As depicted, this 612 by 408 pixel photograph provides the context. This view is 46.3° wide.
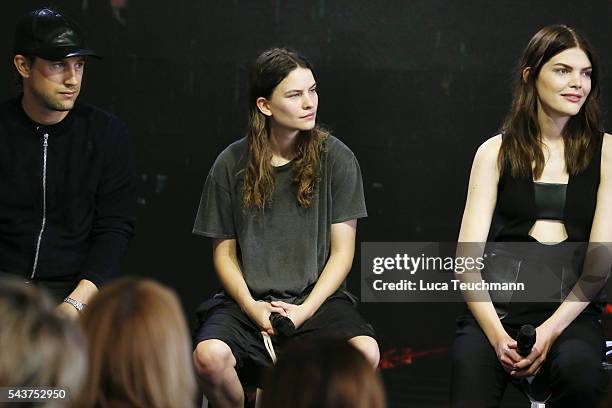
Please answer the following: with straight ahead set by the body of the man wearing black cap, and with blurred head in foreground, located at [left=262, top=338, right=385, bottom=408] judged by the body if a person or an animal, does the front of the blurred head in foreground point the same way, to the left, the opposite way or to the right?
the opposite way

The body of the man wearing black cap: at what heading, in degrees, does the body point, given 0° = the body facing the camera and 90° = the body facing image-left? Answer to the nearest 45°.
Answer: approximately 0°

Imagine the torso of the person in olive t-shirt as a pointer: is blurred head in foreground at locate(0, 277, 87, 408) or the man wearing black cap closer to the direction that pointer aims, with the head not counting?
the blurred head in foreground

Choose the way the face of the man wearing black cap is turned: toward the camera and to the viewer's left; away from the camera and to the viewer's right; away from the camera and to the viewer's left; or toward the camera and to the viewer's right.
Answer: toward the camera and to the viewer's right

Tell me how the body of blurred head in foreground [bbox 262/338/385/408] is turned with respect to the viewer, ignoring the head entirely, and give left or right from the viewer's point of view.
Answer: facing away from the viewer

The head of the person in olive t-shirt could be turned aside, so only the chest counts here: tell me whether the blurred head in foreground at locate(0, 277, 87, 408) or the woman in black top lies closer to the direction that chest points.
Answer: the blurred head in foreground

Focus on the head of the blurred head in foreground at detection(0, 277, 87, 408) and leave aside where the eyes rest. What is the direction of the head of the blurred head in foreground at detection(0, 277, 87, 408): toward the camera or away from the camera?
away from the camera

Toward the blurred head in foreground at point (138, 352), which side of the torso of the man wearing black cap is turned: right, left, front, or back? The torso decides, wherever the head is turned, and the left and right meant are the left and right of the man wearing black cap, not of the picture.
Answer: front

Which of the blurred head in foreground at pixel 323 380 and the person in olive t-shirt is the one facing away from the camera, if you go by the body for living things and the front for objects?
the blurred head in foreground

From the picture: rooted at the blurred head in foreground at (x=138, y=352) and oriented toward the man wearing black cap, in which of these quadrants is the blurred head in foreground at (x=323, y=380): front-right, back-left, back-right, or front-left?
back-right

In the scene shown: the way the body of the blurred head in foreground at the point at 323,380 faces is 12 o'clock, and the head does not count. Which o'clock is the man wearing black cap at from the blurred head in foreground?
The man wearing black cap is roughly at 11 o'clock from the blurred head in foreground.

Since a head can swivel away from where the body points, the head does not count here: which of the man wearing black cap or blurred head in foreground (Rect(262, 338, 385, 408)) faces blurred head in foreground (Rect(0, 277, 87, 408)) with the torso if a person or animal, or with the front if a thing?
the man wearing black cap

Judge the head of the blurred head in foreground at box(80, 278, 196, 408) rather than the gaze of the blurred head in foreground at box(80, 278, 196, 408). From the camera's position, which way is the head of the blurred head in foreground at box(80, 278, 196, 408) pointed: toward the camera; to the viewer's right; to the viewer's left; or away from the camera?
away from the camera

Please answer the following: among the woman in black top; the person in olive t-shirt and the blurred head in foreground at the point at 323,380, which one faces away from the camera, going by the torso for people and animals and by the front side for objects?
the blurred head in foreground

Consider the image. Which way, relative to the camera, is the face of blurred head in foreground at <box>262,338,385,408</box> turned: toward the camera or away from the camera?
away from the camera

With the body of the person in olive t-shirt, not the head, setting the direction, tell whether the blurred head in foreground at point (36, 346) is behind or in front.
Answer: in front
